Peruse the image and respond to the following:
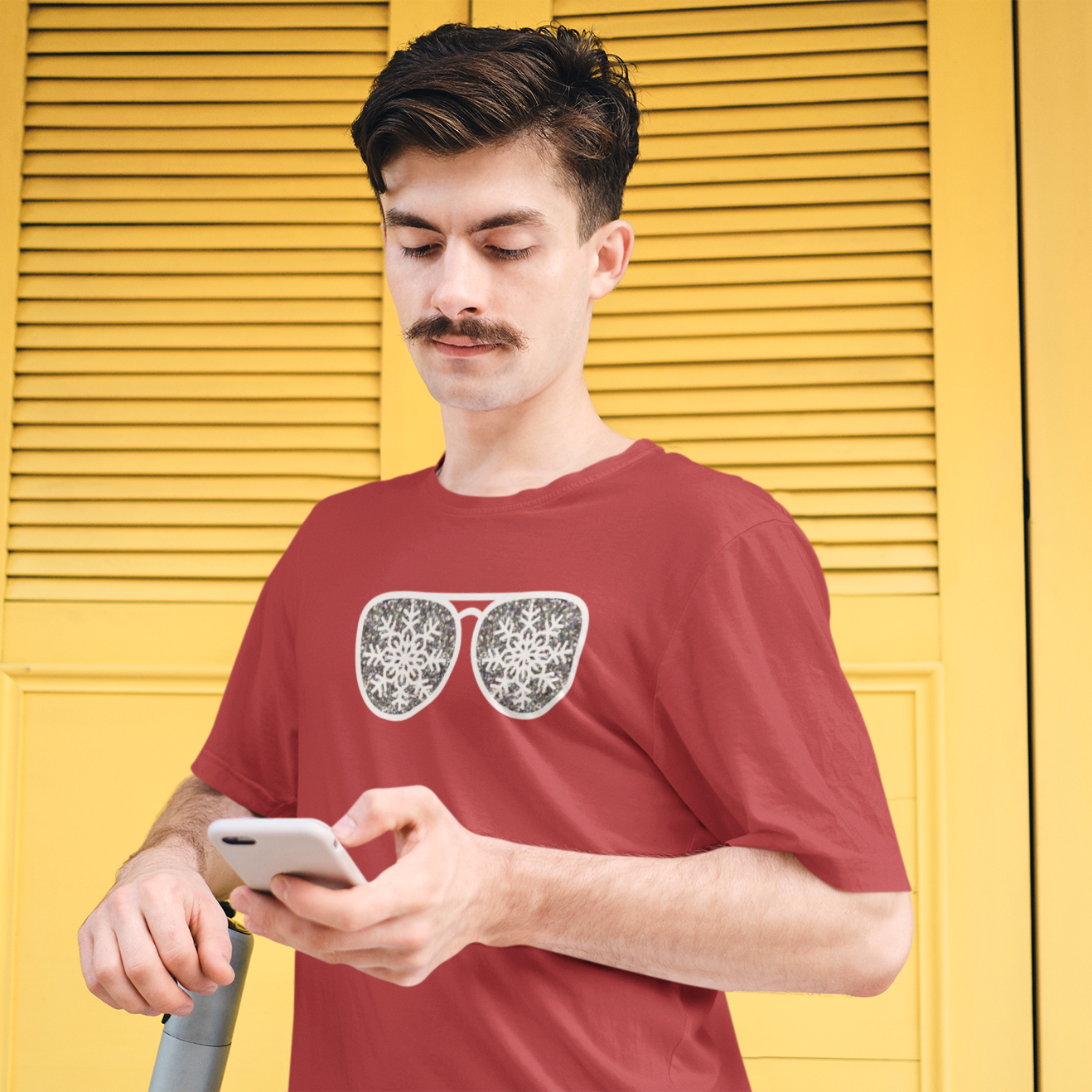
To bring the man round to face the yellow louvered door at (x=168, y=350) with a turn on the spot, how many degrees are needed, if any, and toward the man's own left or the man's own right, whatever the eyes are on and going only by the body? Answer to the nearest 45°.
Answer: approximately 90° to the man's own right

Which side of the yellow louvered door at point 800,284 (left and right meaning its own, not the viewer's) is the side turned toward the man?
front

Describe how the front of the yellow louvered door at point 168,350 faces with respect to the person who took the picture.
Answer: facing the viewer

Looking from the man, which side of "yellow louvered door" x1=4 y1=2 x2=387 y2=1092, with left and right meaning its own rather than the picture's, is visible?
front

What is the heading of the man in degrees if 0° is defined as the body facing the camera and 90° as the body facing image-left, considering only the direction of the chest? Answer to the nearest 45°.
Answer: approximately 45°

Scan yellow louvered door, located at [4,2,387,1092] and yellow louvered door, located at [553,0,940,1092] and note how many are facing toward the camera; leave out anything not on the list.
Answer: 2

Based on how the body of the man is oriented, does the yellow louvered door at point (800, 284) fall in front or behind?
behind

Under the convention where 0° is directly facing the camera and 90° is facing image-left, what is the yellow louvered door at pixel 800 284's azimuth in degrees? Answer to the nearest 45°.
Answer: approximately 0°
